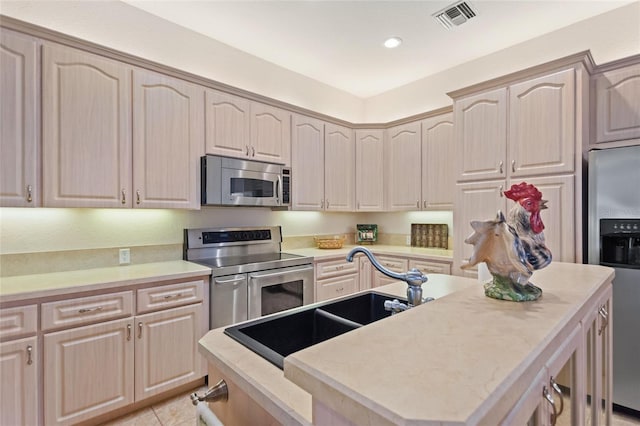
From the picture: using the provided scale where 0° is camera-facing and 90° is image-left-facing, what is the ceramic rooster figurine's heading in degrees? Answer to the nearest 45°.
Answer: approximately 270°

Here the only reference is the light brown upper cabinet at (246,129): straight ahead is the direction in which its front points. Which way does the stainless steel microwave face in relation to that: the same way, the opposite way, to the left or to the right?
the same way

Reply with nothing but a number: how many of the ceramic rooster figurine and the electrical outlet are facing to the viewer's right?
1

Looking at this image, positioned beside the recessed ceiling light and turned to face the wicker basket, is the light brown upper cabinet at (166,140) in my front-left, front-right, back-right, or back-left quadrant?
front-left

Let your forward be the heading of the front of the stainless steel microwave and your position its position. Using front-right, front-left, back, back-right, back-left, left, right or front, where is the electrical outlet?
back-right

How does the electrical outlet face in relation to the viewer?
toward the camera

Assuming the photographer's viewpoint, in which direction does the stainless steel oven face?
facing the viewer and to the right of the viewer

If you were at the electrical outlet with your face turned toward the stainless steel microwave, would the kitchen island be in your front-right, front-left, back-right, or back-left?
front-right

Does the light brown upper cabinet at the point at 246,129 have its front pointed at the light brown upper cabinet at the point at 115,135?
no

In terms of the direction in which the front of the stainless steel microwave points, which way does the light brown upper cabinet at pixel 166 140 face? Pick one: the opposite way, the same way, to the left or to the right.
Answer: the same way

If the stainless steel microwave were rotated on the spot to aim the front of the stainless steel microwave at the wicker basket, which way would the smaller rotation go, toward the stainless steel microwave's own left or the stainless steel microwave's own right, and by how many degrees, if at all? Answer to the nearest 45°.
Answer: approximately 90° to the stainless steel microwave's own left

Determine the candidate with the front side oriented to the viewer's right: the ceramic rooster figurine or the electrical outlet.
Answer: the ceramic rooster figurine

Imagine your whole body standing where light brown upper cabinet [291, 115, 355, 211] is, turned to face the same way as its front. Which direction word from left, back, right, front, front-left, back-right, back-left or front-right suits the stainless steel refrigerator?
front
